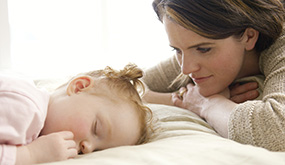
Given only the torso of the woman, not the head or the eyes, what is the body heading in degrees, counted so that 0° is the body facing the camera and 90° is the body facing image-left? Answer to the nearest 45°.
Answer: approximately 45°

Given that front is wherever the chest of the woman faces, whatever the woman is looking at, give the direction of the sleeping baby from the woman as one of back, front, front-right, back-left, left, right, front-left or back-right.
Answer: front
